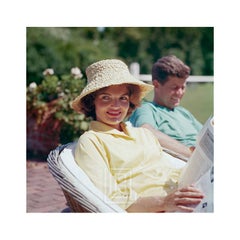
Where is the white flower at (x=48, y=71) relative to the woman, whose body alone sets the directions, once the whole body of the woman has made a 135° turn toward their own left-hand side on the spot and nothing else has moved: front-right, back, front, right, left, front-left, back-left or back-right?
front-left

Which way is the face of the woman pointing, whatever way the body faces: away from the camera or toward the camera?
toward the camera

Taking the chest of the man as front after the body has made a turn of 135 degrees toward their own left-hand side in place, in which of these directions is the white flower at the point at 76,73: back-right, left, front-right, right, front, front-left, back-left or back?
left

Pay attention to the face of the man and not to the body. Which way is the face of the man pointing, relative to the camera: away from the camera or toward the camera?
toward the camera

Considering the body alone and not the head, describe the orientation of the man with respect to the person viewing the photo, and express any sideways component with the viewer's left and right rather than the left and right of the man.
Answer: facing the viewer and to the right of the viewer

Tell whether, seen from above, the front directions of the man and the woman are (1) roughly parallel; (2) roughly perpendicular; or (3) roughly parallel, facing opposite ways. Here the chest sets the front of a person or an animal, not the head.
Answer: roughly parallel

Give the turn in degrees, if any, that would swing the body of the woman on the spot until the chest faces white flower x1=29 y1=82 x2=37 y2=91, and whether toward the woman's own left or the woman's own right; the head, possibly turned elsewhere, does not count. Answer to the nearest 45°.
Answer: approximately 180°

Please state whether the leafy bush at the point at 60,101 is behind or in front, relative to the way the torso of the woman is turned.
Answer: behind

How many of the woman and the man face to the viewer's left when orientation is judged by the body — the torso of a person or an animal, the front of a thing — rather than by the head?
0
